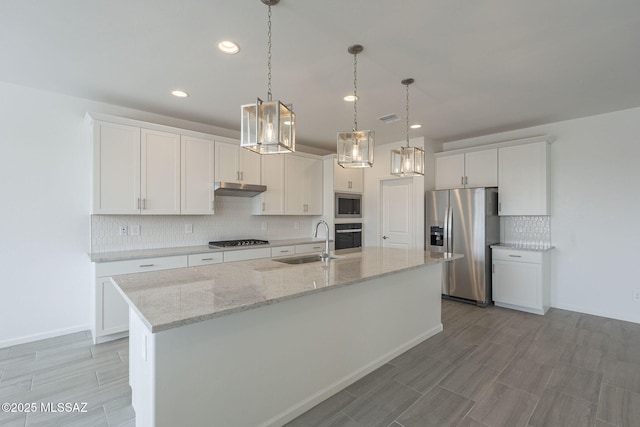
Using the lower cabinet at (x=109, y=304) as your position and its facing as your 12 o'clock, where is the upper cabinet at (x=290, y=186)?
The upper cabinet is roughly at 10 o'clock from the lower cabinet.

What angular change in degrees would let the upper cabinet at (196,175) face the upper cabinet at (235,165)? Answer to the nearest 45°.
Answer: approximately 45° to its left

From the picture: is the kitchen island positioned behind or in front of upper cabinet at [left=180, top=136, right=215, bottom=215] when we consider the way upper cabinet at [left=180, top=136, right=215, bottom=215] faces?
in front

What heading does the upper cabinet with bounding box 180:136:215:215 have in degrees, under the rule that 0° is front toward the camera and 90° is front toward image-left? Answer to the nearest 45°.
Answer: approximately 315°

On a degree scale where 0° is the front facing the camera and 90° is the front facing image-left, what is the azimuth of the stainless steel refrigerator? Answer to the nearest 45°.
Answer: approximately 45°

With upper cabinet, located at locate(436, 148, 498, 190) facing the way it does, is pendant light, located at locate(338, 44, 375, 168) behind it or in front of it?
in front

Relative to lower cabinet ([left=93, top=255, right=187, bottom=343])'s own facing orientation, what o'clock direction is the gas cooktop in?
The gas cooktop is roughly at 10 o'clock from the lower cabinet.

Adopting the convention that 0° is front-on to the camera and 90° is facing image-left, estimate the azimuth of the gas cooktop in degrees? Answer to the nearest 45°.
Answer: approximately 315°
